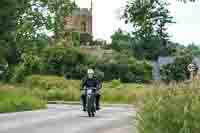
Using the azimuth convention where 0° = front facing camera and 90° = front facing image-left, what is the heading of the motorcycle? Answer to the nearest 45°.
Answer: approximately 0°
